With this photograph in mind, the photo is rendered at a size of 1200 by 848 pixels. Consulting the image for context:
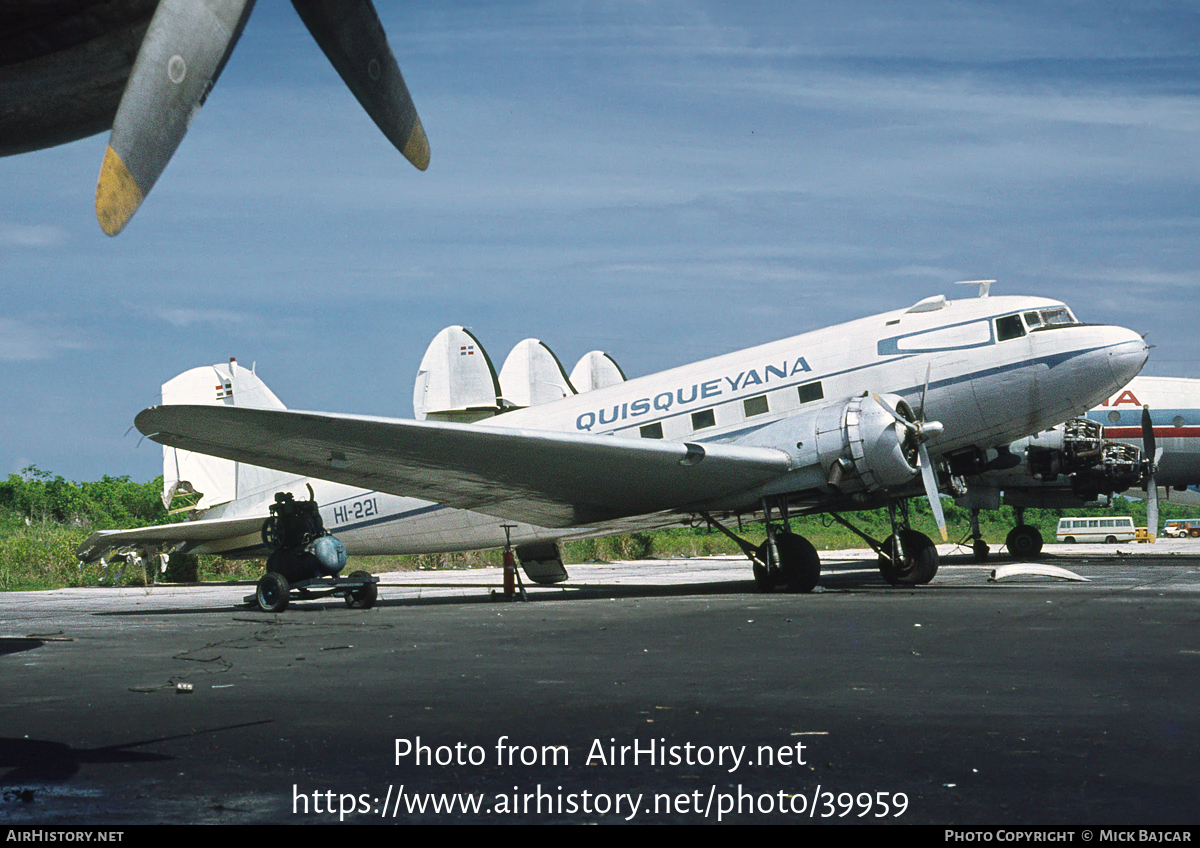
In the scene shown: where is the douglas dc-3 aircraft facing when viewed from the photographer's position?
facing the viewer and to the right of the viewer

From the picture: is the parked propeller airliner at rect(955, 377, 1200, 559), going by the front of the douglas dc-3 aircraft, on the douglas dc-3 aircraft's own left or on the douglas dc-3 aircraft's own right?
on the douglas dc-3 aircraft's own left
